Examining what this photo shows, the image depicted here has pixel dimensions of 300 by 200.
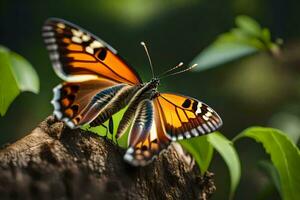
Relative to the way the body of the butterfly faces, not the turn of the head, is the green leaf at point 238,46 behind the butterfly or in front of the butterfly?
in front

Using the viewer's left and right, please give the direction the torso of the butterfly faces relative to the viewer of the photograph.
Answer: facing away from the viewer and to the right of the viewer
